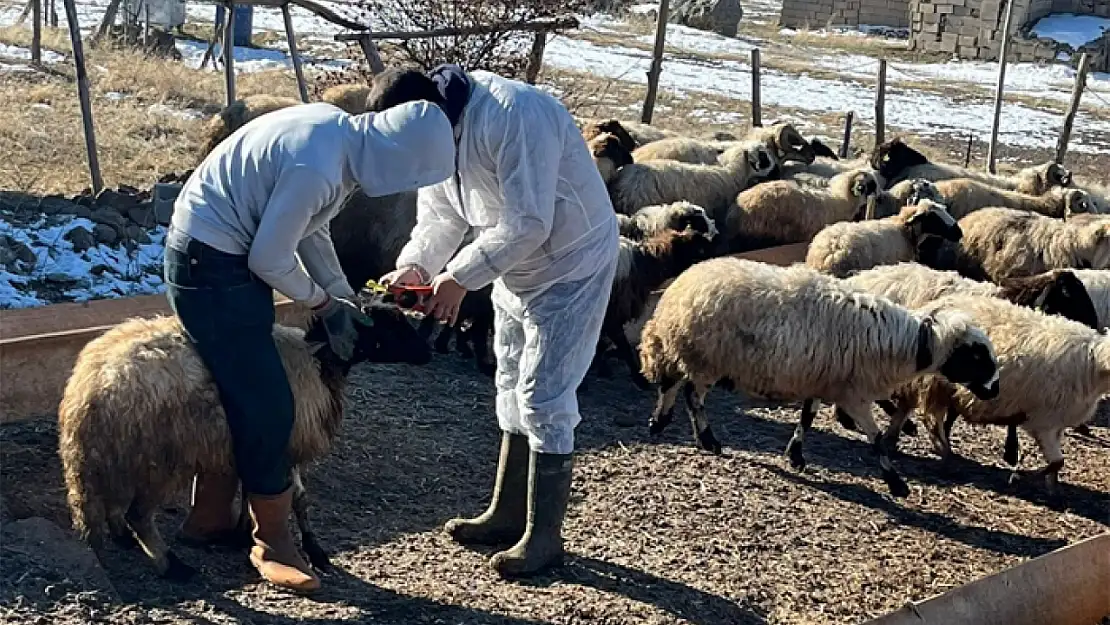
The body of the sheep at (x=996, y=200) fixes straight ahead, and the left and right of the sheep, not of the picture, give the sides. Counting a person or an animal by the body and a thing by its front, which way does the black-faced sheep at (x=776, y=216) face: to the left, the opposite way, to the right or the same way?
the same way

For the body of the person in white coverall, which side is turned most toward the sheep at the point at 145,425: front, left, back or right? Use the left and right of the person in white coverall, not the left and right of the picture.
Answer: front

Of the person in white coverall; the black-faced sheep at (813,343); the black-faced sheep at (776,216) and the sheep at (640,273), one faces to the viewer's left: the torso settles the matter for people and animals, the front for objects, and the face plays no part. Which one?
the person in white coverall

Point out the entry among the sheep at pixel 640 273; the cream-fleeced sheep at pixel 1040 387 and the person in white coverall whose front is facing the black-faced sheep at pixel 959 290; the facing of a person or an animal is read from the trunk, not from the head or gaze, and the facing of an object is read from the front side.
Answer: the sheep

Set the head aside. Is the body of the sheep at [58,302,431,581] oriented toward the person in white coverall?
yes

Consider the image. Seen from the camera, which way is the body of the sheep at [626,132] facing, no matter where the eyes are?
to the viewer's left

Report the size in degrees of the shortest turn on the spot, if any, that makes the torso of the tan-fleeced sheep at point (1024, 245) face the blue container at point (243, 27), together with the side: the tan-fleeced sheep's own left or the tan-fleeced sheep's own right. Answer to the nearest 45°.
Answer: approximately 135° to the tan-fleeced sheep's own left

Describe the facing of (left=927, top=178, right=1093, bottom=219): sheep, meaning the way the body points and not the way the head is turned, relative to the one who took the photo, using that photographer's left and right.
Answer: facing to the right of the viewer

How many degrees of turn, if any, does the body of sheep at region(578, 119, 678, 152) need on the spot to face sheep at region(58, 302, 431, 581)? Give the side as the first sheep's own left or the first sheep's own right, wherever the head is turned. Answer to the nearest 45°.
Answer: approximately 90° to the first sheep's own left

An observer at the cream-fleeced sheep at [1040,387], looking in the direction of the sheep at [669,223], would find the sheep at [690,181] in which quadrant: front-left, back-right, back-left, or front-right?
front-right

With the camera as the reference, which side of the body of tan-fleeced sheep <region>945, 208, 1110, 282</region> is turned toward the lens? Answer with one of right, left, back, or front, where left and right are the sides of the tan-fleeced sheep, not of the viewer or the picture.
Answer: right

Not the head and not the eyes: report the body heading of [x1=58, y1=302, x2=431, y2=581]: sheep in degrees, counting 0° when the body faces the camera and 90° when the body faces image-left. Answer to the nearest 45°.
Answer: approximately 270°
